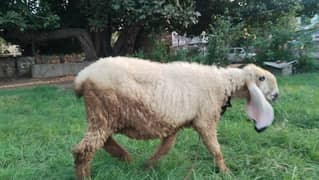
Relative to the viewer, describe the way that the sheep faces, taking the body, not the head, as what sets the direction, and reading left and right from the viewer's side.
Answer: facing to the right of the viewer

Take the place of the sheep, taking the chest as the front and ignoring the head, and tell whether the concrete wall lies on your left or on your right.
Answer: on your left

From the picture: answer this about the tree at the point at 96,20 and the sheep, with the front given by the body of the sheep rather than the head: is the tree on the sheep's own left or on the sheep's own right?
on the sheep's own left
